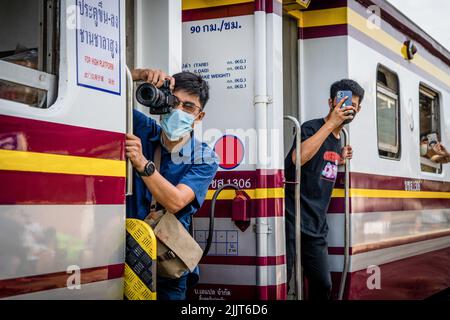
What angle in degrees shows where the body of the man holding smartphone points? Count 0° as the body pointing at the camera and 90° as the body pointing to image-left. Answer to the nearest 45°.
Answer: approximately 315°

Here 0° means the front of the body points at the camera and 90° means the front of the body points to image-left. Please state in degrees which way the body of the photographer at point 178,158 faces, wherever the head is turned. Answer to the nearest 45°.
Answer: approximately 45°
